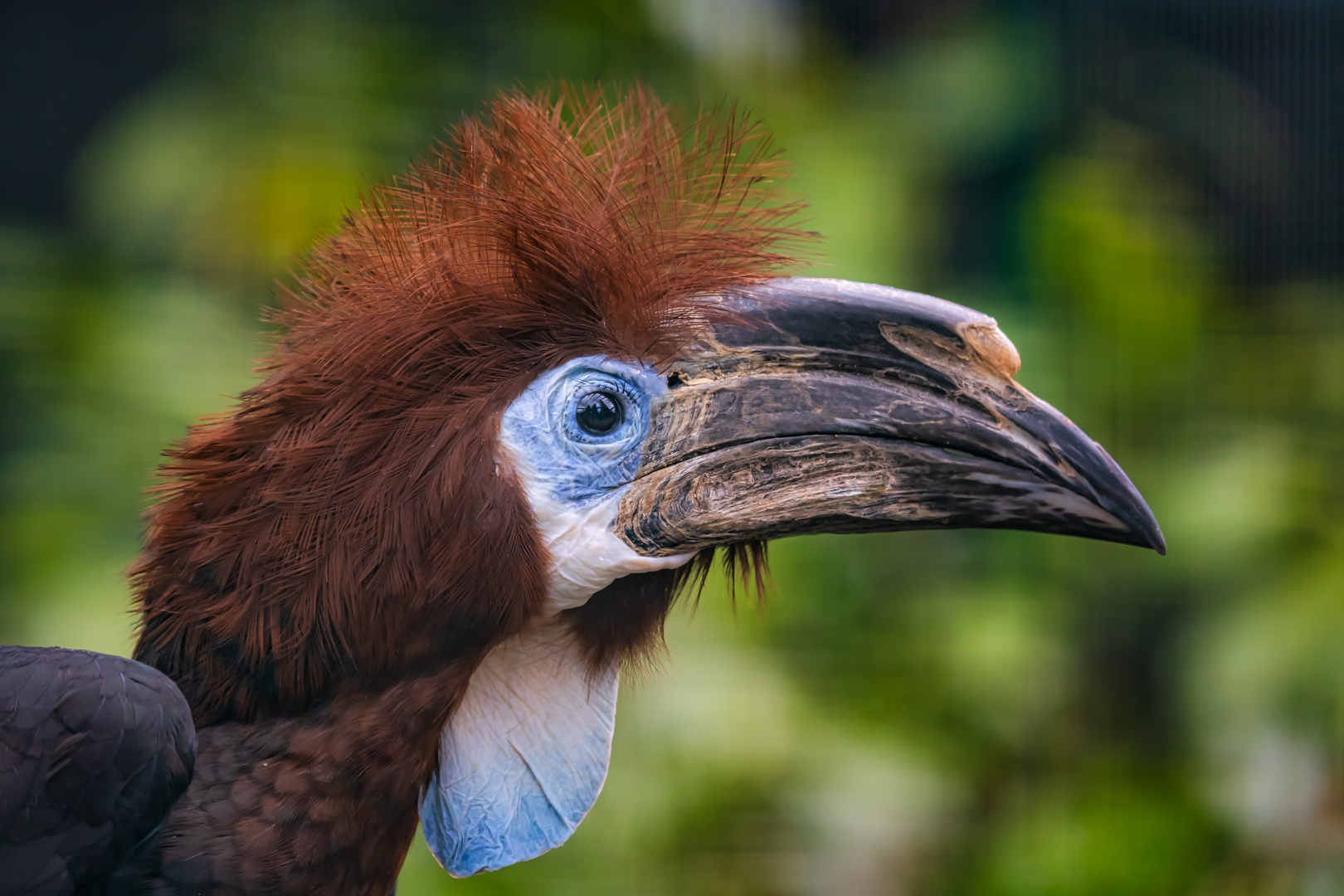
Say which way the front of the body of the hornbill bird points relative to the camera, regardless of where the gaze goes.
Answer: to the viewer's right
